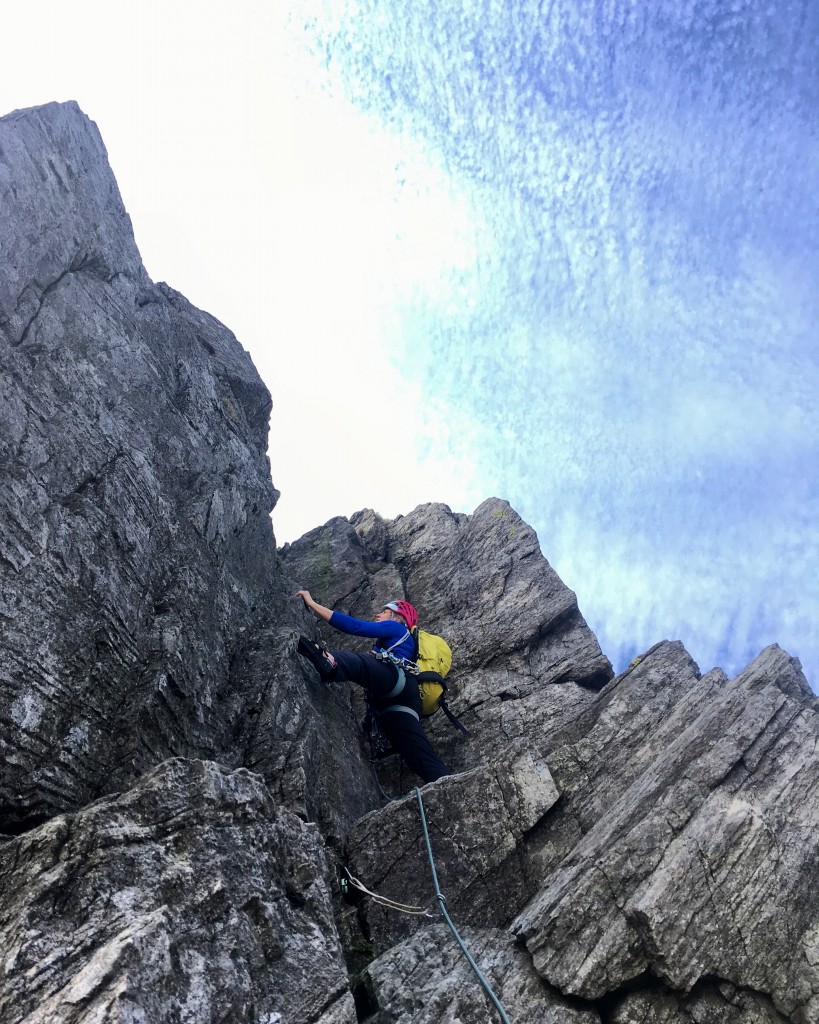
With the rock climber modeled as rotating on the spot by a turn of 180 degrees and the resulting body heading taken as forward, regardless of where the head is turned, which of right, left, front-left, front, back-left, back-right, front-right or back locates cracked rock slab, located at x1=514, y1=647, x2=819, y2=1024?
front-right

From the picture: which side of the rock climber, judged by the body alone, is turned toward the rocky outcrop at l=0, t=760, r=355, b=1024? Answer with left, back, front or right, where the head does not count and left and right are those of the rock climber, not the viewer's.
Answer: left

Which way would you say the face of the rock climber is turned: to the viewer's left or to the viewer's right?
to the viewer's left

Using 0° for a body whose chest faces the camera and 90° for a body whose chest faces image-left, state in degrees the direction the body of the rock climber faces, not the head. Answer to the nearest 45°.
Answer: approximately 90°
